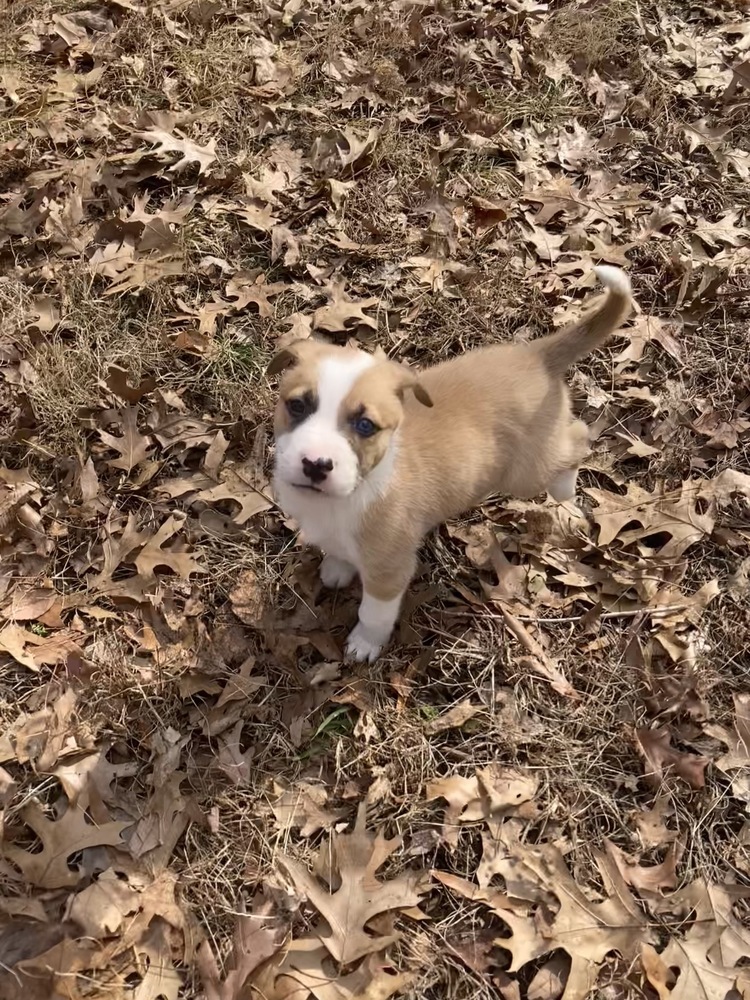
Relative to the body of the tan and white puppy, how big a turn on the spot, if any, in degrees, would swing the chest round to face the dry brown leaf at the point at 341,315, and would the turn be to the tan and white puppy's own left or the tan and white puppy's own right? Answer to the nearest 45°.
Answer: approximately 135° to the tan and white puppy's own right

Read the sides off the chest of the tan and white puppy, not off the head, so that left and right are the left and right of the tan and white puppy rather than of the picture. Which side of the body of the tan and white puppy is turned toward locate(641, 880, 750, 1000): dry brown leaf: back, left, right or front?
left

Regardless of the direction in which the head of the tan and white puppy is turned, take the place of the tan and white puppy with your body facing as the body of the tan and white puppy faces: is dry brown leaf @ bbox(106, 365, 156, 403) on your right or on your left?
on your right

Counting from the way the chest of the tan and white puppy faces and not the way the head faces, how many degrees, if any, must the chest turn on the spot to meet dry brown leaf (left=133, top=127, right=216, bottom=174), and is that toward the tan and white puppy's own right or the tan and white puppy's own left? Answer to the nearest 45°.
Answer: approximately 90° to the tan and white puppy's own right

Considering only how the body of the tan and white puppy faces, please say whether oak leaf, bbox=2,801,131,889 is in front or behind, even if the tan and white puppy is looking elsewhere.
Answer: in front

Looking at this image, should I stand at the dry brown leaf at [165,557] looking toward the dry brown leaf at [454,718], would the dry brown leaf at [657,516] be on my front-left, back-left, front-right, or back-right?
front-left

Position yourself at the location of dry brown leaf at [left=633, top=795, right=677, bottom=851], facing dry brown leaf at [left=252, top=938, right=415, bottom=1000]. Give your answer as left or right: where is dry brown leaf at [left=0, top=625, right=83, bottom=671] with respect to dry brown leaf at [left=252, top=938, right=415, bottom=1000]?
right

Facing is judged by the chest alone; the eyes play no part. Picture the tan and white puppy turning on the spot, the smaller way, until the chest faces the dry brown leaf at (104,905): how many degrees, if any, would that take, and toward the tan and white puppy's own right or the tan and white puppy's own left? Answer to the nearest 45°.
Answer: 0° — it already faces it

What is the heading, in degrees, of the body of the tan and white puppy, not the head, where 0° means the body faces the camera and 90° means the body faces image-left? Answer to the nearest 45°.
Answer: approximately 45°

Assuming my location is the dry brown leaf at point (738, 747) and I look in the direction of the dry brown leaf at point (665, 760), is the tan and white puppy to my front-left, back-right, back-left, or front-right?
front-right

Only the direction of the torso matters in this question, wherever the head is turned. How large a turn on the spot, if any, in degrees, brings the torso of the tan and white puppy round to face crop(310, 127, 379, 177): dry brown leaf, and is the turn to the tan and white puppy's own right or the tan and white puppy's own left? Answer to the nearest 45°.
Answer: approximately 135° to the tan and white puppy's own right

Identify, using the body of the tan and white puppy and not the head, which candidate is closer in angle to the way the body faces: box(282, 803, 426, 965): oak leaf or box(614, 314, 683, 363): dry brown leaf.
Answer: the oak leaf
